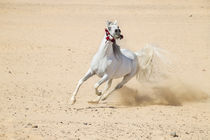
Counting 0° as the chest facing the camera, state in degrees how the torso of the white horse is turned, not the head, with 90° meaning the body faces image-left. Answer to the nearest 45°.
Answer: approximately 45°
